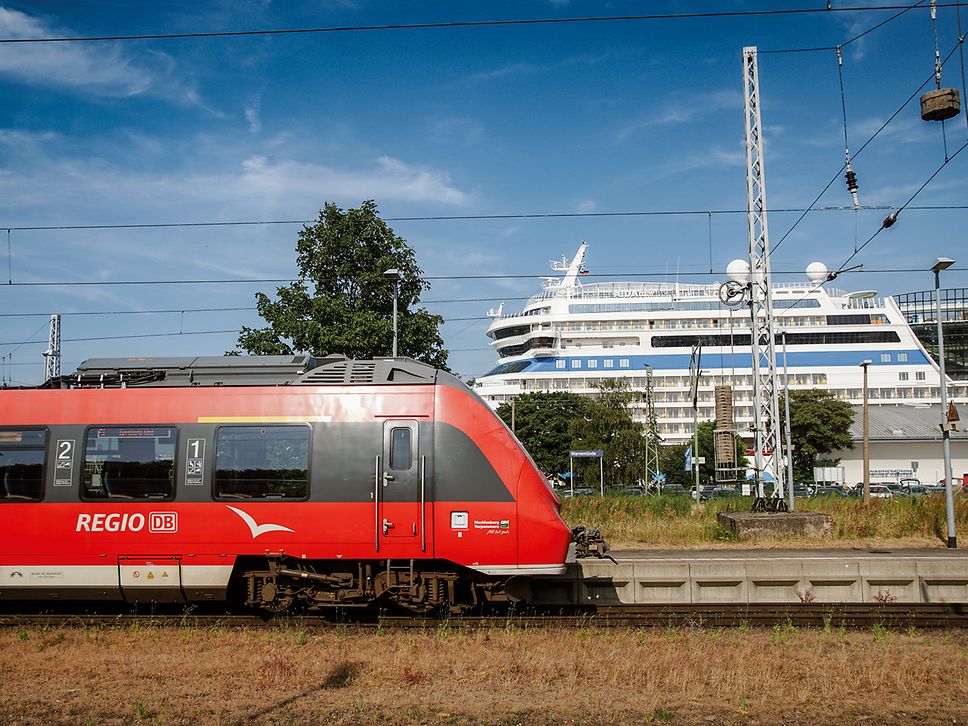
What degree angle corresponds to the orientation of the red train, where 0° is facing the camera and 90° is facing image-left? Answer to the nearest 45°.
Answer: approximately 270°

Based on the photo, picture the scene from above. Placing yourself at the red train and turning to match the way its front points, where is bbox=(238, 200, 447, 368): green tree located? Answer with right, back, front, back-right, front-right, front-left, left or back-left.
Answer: left

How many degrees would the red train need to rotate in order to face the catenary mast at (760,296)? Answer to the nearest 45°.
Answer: approximately 45° to its left
